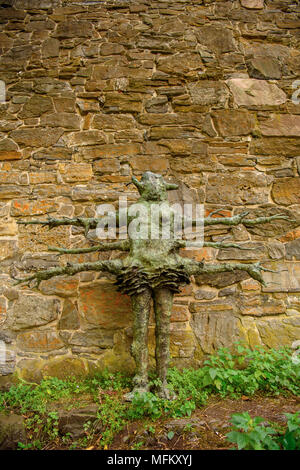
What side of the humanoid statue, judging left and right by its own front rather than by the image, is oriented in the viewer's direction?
front
